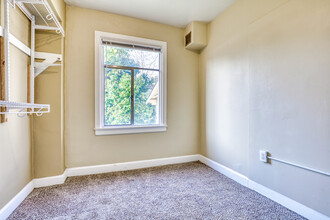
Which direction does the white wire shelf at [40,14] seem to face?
to the viewer's right

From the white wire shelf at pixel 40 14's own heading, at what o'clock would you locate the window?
The window is roughly at 12 o'clock from the white wire shelf.
